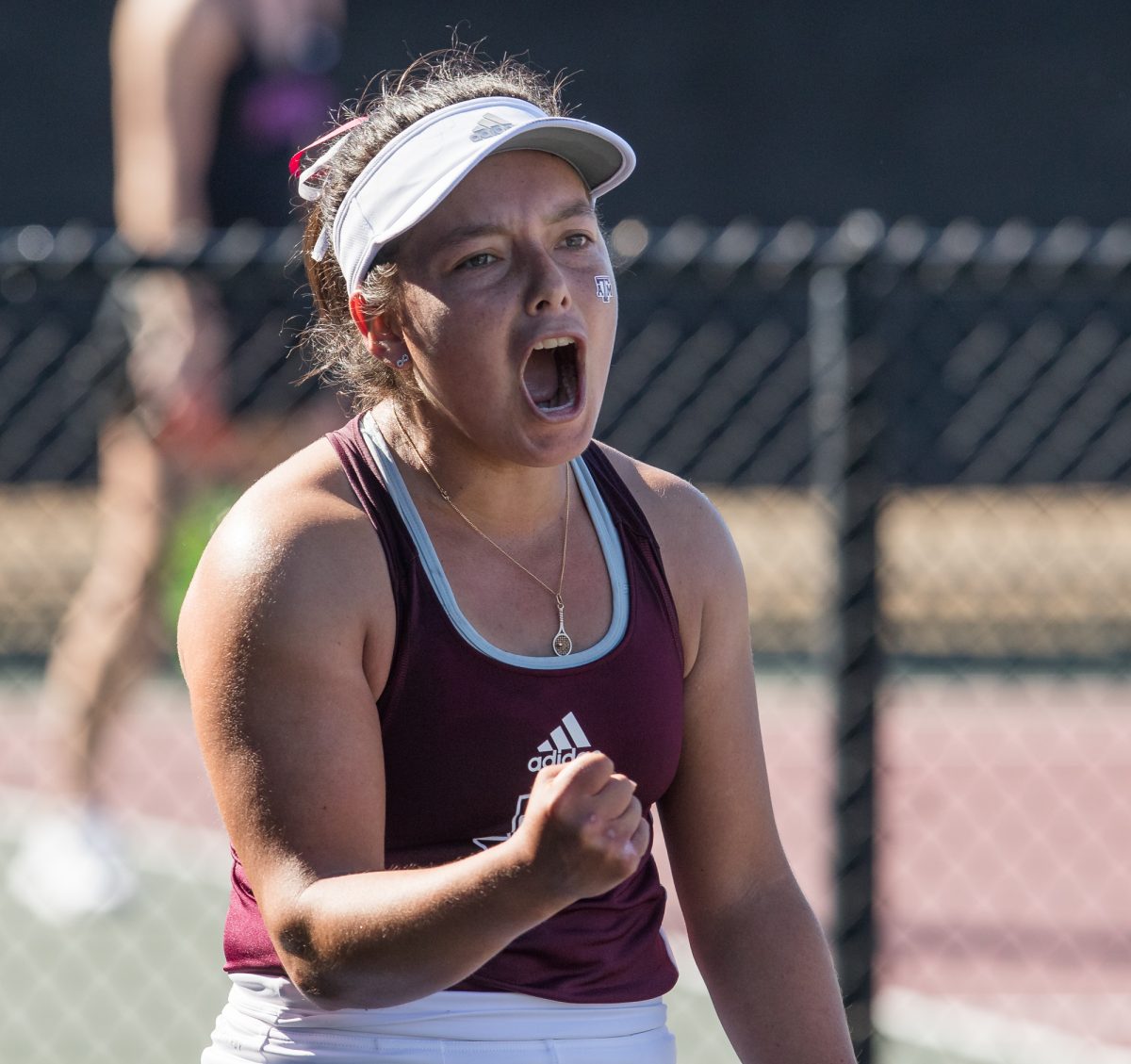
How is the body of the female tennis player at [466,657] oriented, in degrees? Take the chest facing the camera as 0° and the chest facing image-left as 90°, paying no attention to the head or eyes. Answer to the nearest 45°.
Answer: approximately 315°

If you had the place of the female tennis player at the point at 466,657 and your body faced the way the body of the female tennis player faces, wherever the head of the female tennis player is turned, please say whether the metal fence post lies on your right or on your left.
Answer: on your left

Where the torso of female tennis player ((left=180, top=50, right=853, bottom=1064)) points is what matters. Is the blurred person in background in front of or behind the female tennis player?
behind
